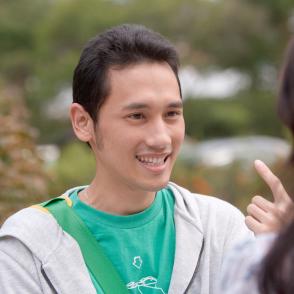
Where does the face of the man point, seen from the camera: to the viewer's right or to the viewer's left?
to the viewer's right

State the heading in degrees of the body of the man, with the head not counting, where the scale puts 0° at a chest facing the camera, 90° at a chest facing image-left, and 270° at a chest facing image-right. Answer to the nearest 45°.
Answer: approximately 315°
